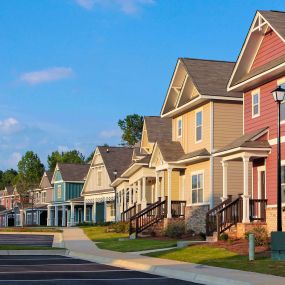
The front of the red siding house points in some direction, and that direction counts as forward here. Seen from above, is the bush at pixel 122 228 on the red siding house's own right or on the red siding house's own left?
on the red siding house's own right

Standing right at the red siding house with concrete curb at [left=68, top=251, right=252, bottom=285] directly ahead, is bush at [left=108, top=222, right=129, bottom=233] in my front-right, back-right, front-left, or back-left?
back-right

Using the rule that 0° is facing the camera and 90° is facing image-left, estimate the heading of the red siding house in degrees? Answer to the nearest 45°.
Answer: approximately 45°

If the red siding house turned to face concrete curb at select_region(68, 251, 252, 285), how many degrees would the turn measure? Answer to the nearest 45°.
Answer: approximately 45° to its left

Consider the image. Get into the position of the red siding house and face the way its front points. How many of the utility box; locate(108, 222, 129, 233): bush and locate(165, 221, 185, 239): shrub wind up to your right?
2

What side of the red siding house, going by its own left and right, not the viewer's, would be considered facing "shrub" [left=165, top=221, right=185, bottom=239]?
right

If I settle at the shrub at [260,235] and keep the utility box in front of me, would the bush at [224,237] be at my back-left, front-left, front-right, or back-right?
back-right
